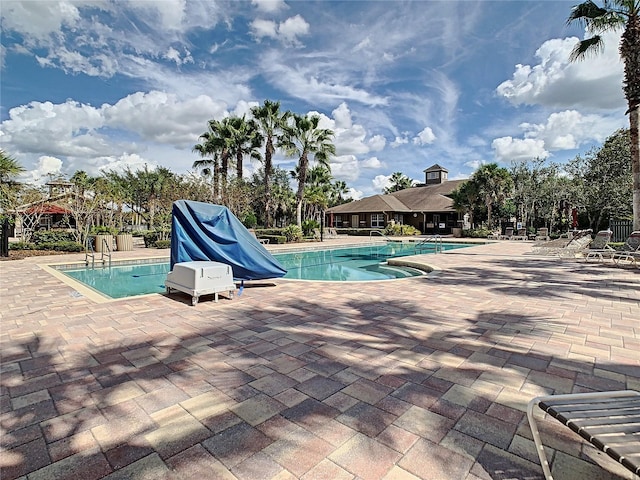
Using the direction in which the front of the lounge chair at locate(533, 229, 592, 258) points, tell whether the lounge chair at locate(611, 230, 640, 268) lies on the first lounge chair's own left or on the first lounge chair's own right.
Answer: on the first lounge chair's own left

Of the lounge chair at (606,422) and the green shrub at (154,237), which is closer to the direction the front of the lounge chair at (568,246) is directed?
the green shrub

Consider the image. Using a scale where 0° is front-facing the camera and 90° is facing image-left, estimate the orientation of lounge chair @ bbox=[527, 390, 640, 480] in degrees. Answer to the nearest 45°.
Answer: approximately 135°

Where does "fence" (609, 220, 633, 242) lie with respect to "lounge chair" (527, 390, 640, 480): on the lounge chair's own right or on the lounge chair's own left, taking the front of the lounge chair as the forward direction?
on the lounge chair's own right

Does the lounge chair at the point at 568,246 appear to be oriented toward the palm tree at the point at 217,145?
yes

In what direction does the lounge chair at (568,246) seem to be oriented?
to the viewer's left
